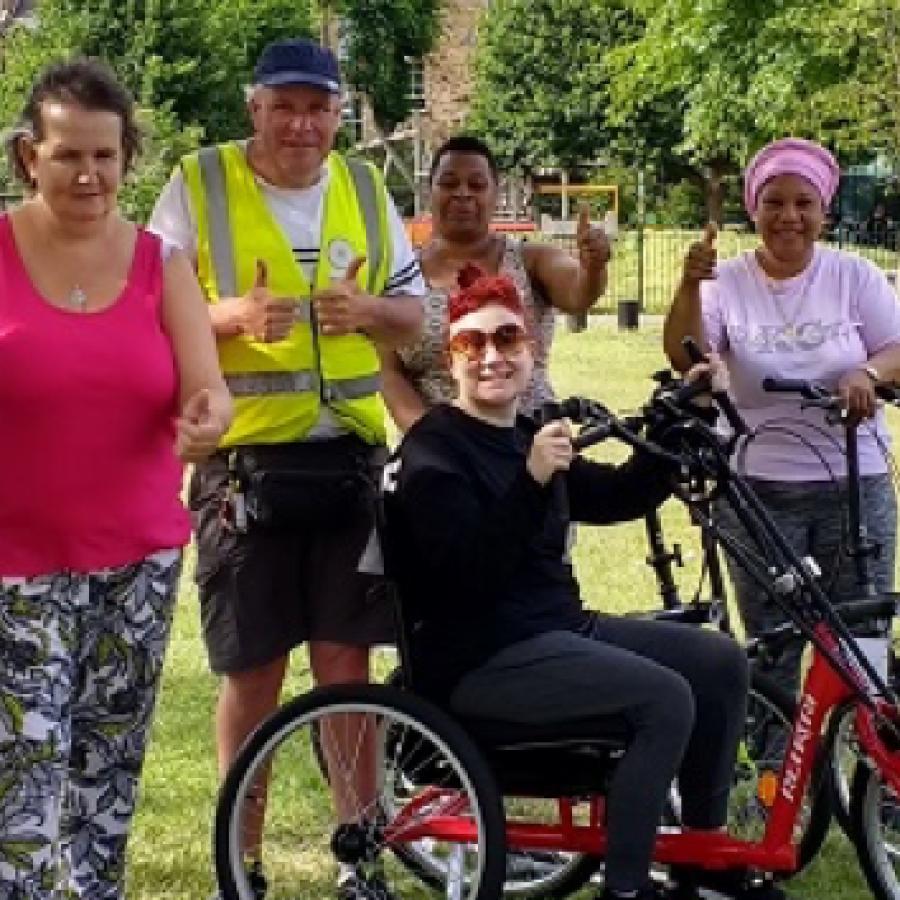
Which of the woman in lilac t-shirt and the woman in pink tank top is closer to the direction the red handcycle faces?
the woman in lilac t-shirt

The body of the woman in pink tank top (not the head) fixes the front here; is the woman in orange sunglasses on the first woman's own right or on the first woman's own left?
on the first woman's own left

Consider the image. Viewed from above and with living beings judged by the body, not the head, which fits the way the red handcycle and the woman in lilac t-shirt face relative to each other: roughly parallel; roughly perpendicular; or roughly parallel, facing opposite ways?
roughly perpendicular

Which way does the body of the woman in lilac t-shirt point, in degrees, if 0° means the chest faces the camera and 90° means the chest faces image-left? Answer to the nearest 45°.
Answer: approximately 0°

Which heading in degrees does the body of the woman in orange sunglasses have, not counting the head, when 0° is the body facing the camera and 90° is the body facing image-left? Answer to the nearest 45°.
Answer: approximately 315°

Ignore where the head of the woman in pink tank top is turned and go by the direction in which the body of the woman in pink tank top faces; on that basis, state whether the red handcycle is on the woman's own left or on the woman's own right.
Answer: on the woman's own left

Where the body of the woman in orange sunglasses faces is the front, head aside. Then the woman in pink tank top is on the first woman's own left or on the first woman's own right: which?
on the first woman's own right

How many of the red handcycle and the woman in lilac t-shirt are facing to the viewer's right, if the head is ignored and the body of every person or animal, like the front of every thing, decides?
1

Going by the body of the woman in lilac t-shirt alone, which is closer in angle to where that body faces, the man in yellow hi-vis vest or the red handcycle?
the red handcycle
